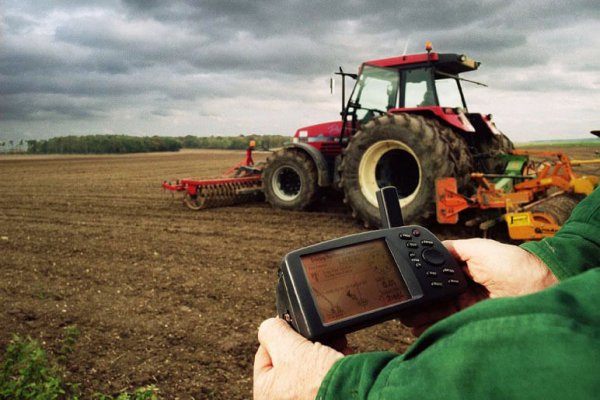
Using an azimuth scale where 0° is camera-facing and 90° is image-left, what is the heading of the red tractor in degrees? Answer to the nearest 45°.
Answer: approximately 135°

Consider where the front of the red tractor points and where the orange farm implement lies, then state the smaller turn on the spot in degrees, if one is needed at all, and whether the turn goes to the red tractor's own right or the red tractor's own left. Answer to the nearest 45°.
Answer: approximately 180°
